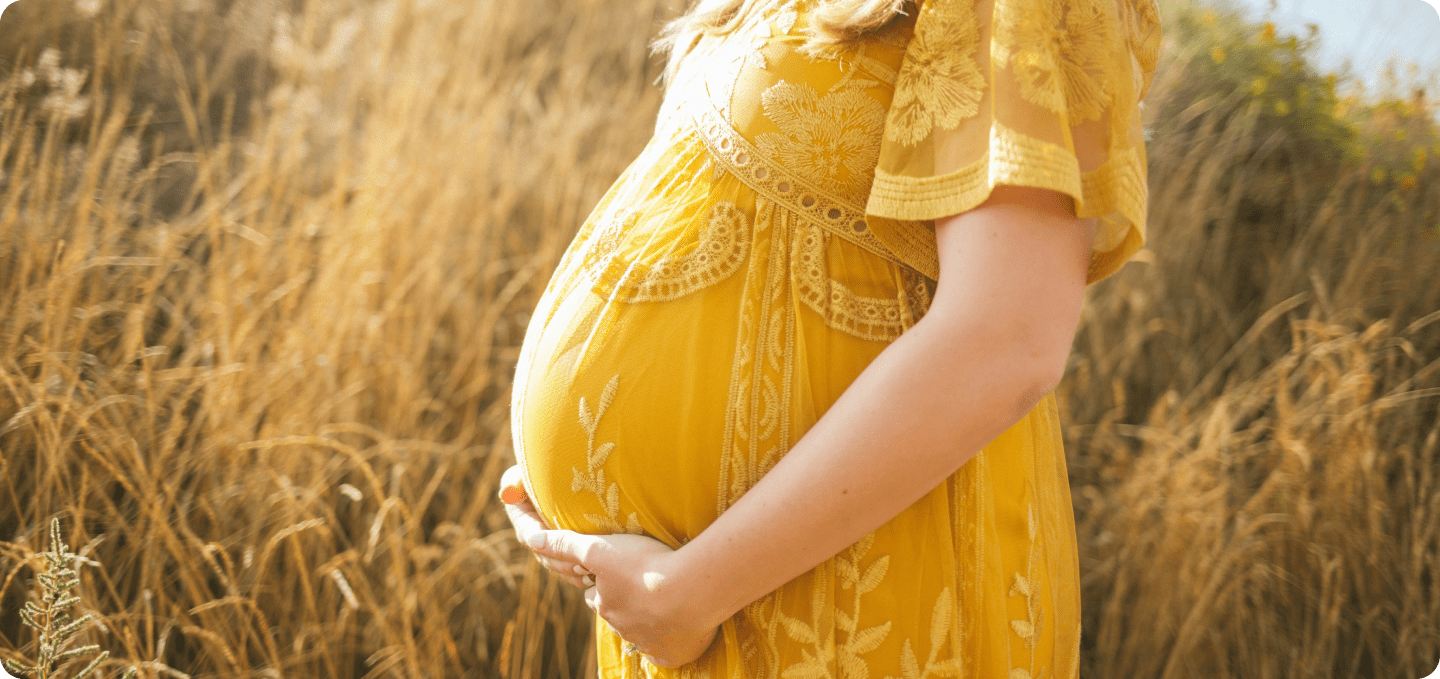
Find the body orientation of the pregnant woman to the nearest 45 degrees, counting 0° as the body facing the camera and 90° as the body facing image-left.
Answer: approximately 90°
